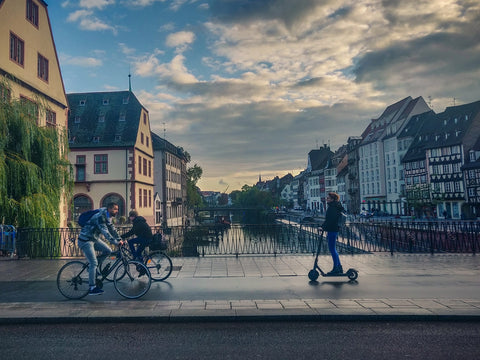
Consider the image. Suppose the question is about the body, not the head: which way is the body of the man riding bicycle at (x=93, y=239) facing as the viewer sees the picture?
to the viewer's right

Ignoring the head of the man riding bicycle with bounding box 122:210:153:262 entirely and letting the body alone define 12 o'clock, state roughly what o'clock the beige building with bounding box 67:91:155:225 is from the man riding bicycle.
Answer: The beige building is roughly at 3 o'clock from the man riding bicycle.

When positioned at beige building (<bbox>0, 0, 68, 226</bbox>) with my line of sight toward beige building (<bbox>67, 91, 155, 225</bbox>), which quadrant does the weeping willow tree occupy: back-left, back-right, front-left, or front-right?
back-right

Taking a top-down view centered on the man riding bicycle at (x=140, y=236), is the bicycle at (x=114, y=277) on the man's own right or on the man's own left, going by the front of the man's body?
on the man's own left

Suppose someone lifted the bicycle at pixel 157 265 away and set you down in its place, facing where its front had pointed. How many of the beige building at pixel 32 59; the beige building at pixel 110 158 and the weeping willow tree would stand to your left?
0

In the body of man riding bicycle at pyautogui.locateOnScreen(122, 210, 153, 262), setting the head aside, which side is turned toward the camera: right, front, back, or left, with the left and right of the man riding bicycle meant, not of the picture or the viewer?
left

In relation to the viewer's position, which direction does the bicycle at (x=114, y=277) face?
facing to the right of the viewer
